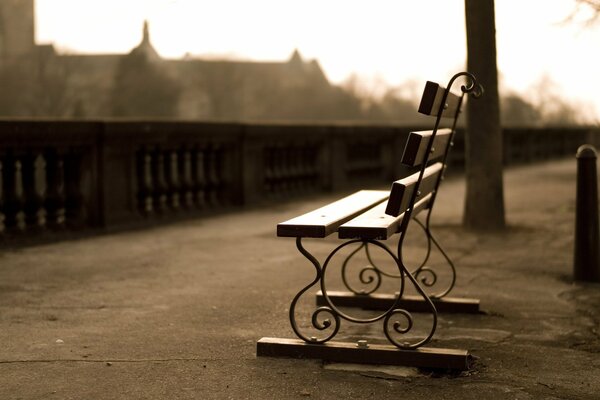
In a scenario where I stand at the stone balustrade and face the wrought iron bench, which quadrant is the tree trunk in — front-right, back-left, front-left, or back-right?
front-left

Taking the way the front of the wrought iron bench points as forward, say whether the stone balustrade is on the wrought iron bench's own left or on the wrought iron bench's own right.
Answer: on the wrought iron bench's own right

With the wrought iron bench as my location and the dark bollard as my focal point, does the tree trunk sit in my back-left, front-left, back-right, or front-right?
front-left

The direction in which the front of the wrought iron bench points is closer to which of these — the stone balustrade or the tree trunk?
the stone balustrade

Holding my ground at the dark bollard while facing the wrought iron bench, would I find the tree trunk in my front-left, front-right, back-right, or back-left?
back-right

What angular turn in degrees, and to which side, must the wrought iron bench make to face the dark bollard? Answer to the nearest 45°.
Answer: approximately 135° to its right

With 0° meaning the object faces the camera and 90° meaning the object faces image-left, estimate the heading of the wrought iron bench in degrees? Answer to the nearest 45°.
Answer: approximately 90°

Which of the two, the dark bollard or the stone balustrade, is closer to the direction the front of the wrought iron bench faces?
the stone balustrade

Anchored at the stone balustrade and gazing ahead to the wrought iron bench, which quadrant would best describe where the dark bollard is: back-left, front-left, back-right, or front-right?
front-left

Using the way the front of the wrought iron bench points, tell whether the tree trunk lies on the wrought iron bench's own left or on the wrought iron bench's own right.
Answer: on the wrought iron bench's own right
